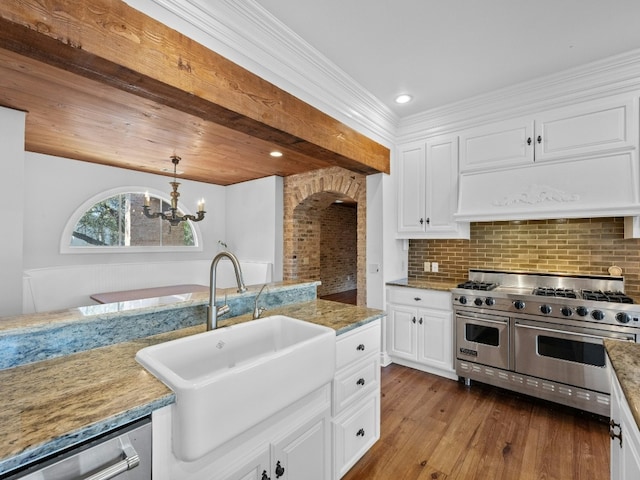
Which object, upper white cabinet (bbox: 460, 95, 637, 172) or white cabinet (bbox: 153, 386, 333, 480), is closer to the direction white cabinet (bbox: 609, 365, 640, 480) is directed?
the white cabinet

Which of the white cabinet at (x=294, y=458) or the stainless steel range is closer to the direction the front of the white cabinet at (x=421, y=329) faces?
the white cabinet

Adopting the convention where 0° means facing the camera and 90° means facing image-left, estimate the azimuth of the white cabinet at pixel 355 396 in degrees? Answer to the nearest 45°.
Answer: approximately 315°

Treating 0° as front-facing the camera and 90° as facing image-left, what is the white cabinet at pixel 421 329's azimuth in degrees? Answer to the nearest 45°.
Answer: approximately 45°

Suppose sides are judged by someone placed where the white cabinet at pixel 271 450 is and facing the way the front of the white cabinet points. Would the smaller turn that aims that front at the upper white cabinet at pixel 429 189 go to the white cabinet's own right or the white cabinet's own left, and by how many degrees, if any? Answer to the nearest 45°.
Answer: approximately 90° to the white cabinet's own left

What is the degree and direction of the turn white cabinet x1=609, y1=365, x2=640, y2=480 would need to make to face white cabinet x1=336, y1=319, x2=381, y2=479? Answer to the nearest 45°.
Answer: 0° — it already faces it

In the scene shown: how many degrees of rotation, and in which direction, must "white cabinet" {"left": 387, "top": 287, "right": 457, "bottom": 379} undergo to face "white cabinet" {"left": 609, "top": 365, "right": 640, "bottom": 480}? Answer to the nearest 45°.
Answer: approximately 45° to its left

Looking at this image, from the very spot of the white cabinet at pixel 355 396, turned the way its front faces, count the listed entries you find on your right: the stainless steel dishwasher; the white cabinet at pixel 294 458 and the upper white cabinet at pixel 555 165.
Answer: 2

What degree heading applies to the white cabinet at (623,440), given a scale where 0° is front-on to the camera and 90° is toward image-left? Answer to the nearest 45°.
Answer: approximately 90°

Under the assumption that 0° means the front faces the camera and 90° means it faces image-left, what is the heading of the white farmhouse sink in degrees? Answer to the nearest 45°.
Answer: approximately 315°
